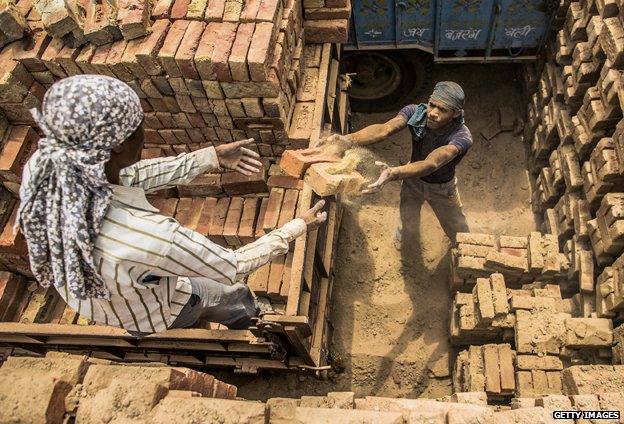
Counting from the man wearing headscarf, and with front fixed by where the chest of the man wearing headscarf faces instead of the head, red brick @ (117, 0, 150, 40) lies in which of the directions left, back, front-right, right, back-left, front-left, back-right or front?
front-left

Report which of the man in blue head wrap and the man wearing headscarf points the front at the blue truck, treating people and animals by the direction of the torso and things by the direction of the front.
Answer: the man wearing headscarf

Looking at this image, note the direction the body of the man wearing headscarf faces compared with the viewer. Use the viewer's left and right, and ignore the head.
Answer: facing away from the viewer and to the right of the viewer

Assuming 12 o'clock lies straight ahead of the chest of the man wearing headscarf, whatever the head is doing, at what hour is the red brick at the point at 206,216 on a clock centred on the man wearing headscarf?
The red brick is roughly at 11 o'clock from the man wearing headscarf.

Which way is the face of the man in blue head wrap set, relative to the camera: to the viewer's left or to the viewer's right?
to the viewer's left

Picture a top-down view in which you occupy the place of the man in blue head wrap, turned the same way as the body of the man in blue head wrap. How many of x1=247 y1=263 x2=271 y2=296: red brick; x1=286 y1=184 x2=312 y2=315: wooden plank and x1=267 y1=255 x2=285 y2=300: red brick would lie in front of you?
3

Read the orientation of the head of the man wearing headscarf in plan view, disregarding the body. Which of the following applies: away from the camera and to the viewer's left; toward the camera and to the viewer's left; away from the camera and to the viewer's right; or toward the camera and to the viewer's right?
away from the camera and to the viewer's right

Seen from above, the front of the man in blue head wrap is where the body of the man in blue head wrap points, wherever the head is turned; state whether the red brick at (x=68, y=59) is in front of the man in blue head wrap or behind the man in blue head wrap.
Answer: in front

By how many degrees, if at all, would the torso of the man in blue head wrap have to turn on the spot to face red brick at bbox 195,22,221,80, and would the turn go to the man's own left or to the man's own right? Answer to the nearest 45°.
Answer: approximately 45° to the man's own right
